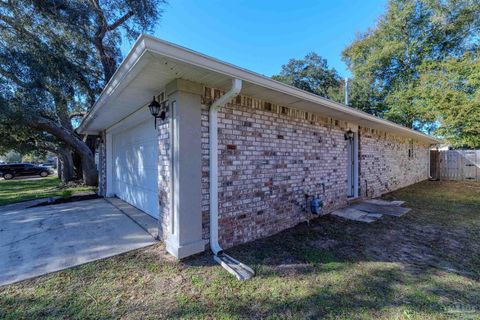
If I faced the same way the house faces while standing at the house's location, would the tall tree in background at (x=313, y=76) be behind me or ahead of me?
behind

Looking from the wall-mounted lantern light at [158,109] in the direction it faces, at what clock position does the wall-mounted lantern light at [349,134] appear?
the wall-mounted lantern light at [349,134] is roughly at 7 o'clock from the wall-mounted lantern light at [158,109].

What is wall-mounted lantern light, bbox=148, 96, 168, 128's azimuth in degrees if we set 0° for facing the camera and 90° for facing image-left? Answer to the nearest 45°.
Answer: approximately 45°

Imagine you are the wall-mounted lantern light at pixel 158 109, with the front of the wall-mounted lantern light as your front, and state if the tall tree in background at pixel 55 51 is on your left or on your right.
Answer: on your right

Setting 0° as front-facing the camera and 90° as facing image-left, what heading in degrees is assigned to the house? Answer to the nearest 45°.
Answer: approximately 45°

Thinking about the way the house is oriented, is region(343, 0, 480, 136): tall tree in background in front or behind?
behind

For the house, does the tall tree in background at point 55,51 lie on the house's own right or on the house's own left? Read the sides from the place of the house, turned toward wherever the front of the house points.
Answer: on the house's own right

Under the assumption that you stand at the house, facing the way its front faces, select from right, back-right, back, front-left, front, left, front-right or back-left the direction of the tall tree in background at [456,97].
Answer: back

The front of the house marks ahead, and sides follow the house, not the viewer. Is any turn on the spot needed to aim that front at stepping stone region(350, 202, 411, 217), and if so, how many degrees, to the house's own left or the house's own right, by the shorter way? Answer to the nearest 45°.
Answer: approximately 90° to the house's own left
